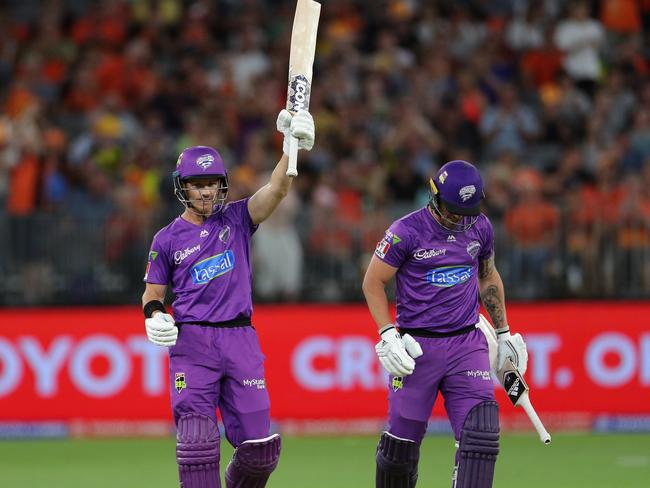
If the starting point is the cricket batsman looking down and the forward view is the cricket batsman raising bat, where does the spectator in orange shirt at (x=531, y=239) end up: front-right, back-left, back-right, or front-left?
back-right

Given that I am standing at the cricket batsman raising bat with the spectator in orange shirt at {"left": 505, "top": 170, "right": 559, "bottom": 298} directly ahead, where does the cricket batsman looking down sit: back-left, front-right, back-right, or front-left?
front-right

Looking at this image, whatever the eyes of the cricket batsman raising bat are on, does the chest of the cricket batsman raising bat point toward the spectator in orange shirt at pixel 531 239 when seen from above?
no

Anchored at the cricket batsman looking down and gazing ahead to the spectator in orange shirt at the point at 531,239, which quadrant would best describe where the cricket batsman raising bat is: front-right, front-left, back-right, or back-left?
back-left

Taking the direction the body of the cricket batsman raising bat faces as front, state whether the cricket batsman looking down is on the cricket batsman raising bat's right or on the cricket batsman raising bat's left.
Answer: on the cricket batsman raising bat's left

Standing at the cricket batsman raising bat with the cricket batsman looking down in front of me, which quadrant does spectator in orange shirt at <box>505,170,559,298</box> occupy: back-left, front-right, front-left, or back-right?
front-left

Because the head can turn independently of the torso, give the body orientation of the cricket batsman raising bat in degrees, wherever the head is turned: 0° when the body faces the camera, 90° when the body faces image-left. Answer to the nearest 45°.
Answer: approximately 0°
